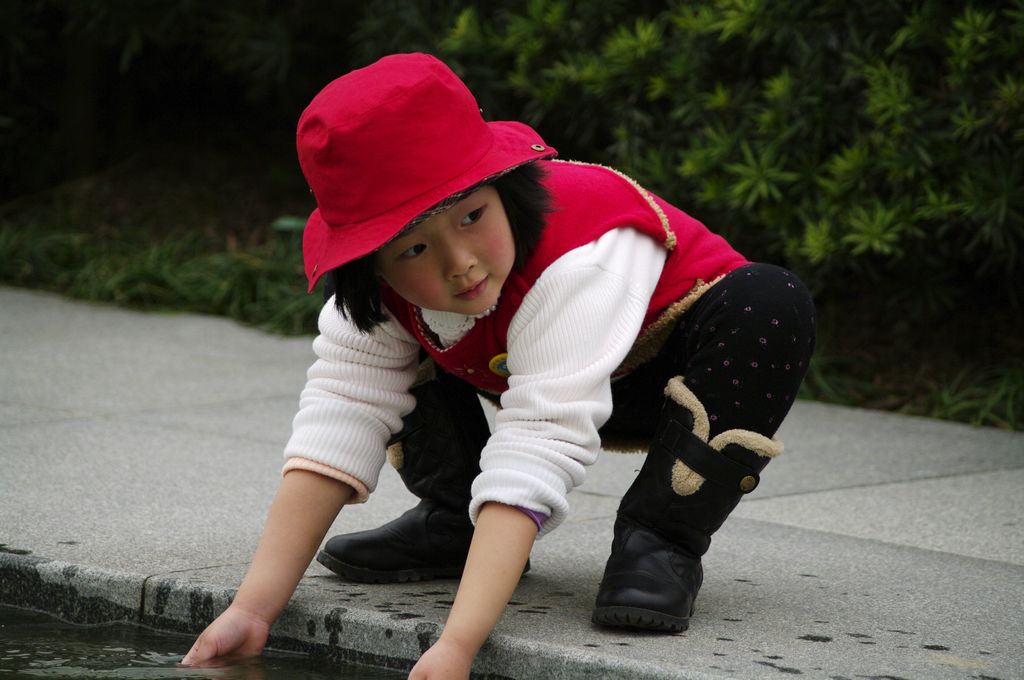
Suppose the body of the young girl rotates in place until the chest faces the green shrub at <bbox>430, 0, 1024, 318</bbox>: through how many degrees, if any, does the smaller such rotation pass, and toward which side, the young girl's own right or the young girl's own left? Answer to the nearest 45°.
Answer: approximately 180°

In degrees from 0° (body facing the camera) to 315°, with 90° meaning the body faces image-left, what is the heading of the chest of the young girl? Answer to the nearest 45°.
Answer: approximately 45°
